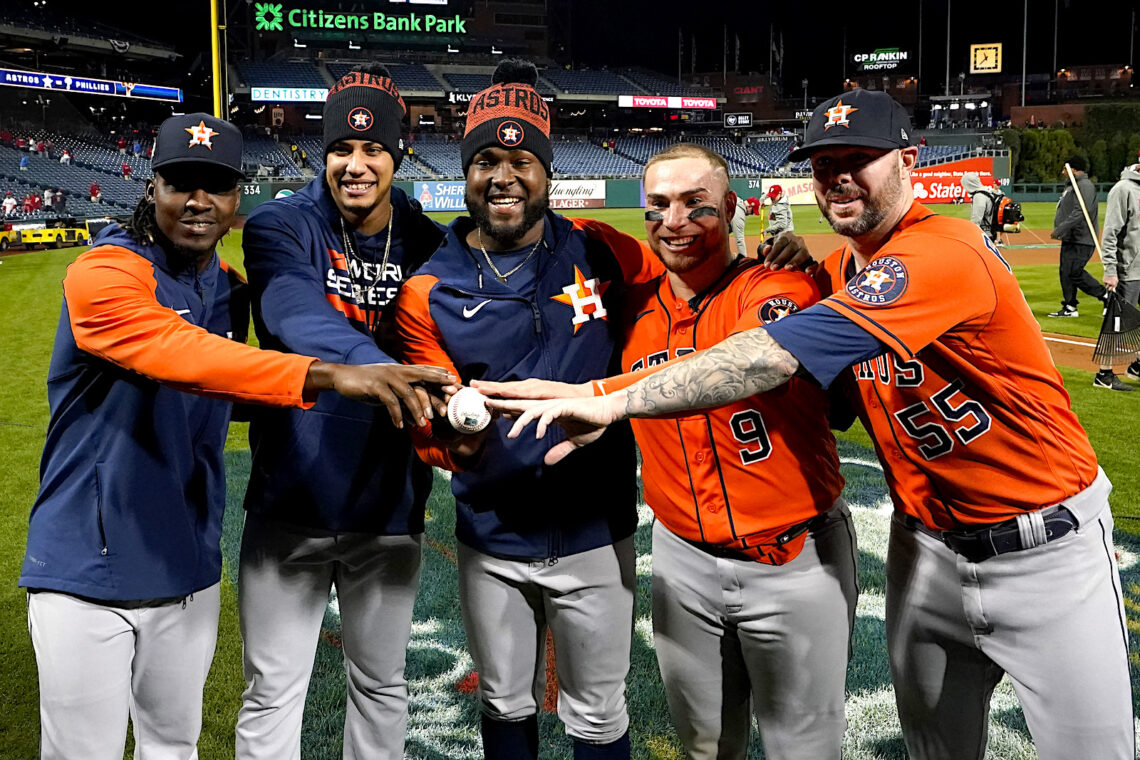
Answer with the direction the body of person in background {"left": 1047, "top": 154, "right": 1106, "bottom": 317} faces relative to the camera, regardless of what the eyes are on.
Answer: to the viewer's left

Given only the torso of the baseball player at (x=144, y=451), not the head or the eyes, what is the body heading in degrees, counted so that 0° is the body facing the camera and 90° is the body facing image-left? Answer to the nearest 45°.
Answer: approximately 315°

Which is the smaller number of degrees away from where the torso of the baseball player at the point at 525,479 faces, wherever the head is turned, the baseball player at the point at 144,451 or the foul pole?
the baseball player

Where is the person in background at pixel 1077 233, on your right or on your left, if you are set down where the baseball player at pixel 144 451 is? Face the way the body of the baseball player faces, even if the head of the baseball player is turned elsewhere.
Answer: on your left

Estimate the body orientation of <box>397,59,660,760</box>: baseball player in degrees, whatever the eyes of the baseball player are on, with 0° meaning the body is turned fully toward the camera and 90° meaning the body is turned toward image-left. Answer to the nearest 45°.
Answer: approximately 0°

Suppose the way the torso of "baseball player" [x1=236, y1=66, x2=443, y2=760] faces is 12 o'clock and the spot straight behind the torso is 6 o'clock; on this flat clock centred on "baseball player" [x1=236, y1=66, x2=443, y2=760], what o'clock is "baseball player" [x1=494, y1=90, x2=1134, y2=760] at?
"baseball player" [x1=494, y1=90, x2=1134, y2=760] is roughly at 10 o'clock from "baseball player" [x1=236, y1=66, x2=443, y2=760].

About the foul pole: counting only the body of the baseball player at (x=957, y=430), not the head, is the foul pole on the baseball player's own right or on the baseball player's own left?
on the baseball player's own right

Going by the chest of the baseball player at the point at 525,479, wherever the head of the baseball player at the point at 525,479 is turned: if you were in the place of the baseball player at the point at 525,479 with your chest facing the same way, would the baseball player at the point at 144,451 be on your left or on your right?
on your right
